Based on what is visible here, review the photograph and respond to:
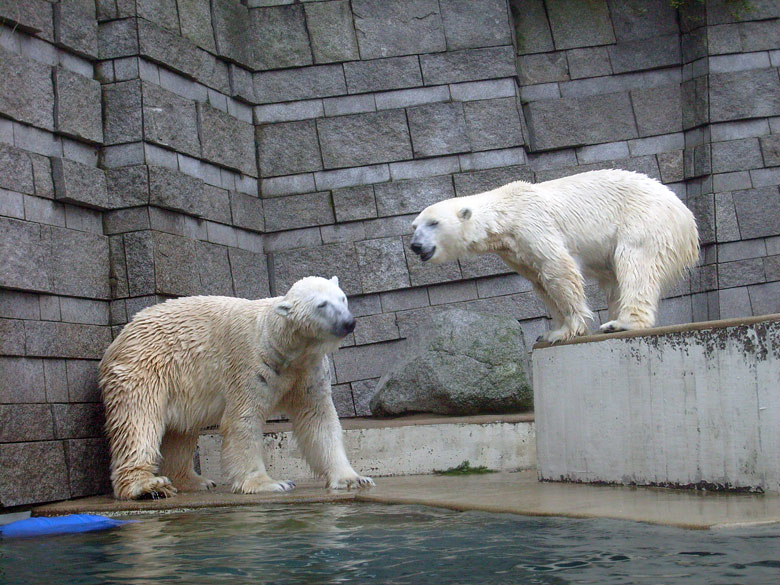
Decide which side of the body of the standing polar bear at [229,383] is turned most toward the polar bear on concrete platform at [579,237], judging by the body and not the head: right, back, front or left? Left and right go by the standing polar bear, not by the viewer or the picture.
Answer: front

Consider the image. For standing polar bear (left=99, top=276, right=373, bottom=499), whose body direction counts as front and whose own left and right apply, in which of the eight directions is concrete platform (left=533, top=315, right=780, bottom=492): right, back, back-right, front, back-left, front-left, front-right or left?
front-right

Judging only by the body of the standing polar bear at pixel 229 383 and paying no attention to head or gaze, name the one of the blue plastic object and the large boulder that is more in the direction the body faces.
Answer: the large boulder

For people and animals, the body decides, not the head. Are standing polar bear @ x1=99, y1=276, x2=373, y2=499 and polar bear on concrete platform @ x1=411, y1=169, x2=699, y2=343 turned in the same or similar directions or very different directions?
very different directions

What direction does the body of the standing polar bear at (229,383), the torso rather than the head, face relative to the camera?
to the viewer's right

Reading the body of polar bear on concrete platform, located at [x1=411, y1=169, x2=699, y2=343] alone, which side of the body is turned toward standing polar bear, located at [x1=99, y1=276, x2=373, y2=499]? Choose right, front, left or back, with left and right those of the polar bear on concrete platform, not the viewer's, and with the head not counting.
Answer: front

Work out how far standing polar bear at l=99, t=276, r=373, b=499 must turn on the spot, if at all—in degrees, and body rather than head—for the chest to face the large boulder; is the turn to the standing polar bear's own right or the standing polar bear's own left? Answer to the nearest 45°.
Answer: approximately 45° to the standing polar bear's own left

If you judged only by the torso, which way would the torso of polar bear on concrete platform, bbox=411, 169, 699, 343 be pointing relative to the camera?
to the viewer's left

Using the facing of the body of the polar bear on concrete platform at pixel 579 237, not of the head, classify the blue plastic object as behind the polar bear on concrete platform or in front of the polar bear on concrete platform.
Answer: in front
